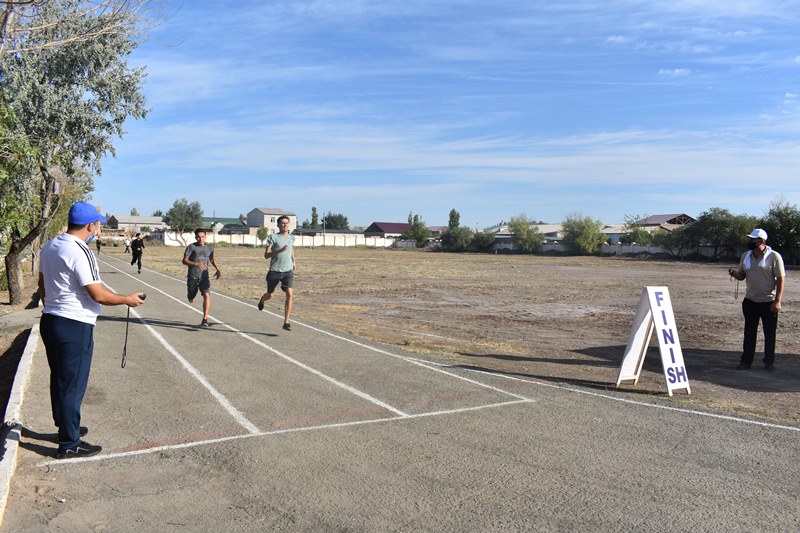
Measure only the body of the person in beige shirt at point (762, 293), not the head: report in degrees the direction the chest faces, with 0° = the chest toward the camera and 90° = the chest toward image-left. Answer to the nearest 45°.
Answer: approximately 45°

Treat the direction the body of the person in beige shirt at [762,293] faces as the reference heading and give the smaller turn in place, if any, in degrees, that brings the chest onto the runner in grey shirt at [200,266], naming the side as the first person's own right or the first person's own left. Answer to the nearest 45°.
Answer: approximately 45° to the first person's own right

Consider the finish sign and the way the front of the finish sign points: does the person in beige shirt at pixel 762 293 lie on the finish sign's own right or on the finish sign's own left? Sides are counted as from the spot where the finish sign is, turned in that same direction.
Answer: on the finish sign's own left

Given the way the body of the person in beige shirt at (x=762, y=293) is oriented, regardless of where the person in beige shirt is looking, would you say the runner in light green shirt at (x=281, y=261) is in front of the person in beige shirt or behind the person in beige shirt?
in front

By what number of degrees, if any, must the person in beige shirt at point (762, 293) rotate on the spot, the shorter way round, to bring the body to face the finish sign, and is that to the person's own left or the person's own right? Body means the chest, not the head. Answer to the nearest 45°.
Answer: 0° — they already face it

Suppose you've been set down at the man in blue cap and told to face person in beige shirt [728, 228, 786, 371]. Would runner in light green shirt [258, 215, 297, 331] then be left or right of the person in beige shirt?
left

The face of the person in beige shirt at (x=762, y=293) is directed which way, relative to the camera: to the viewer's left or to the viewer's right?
to the viewer's left

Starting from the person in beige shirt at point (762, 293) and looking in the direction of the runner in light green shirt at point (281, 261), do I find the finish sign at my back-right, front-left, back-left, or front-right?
front-left

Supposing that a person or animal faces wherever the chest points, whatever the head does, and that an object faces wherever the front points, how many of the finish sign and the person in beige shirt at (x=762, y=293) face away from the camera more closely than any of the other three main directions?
0
